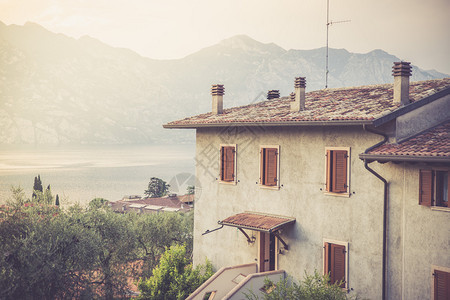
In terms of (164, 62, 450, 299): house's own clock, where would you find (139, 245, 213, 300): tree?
The tree is roughly at 2 o'clock from the house.

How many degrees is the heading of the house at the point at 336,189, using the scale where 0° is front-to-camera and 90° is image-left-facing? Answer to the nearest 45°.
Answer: approximately 45°
